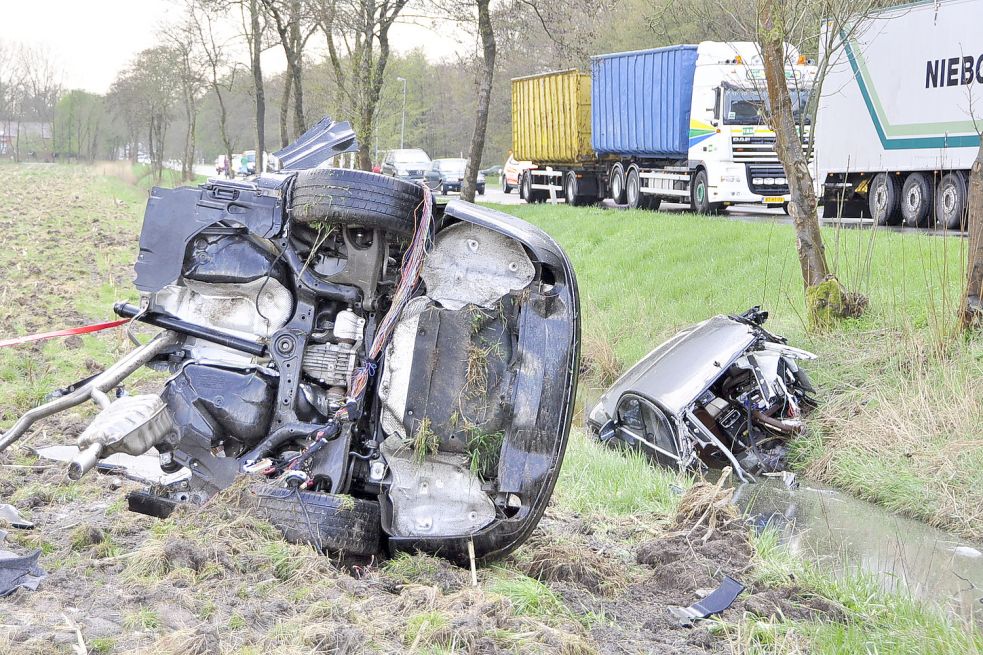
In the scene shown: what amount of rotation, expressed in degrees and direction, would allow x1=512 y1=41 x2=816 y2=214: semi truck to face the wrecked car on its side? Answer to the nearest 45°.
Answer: approximately 45° to its right

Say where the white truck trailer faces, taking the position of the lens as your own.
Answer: facing the viewer and to the right of the viewer

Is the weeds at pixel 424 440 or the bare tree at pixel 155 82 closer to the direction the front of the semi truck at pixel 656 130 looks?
the weeds

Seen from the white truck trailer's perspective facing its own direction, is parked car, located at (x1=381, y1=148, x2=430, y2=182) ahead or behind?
behind

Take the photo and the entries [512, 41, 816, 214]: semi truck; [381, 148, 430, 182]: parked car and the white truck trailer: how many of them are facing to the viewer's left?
0

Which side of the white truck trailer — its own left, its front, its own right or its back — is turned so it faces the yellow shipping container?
back

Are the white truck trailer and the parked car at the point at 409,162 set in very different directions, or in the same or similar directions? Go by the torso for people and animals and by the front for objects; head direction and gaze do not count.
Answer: same or similar directions

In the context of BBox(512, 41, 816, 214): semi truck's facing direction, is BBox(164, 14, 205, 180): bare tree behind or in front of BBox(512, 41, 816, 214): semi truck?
behind

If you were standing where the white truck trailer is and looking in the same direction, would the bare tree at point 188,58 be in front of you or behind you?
behind

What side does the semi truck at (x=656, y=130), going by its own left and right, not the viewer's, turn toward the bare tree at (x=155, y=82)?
back

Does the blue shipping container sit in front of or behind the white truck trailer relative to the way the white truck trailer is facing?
behind

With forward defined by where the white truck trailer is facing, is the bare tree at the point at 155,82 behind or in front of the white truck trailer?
behind

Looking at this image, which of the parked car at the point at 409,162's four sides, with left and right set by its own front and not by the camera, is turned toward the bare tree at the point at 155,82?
back
